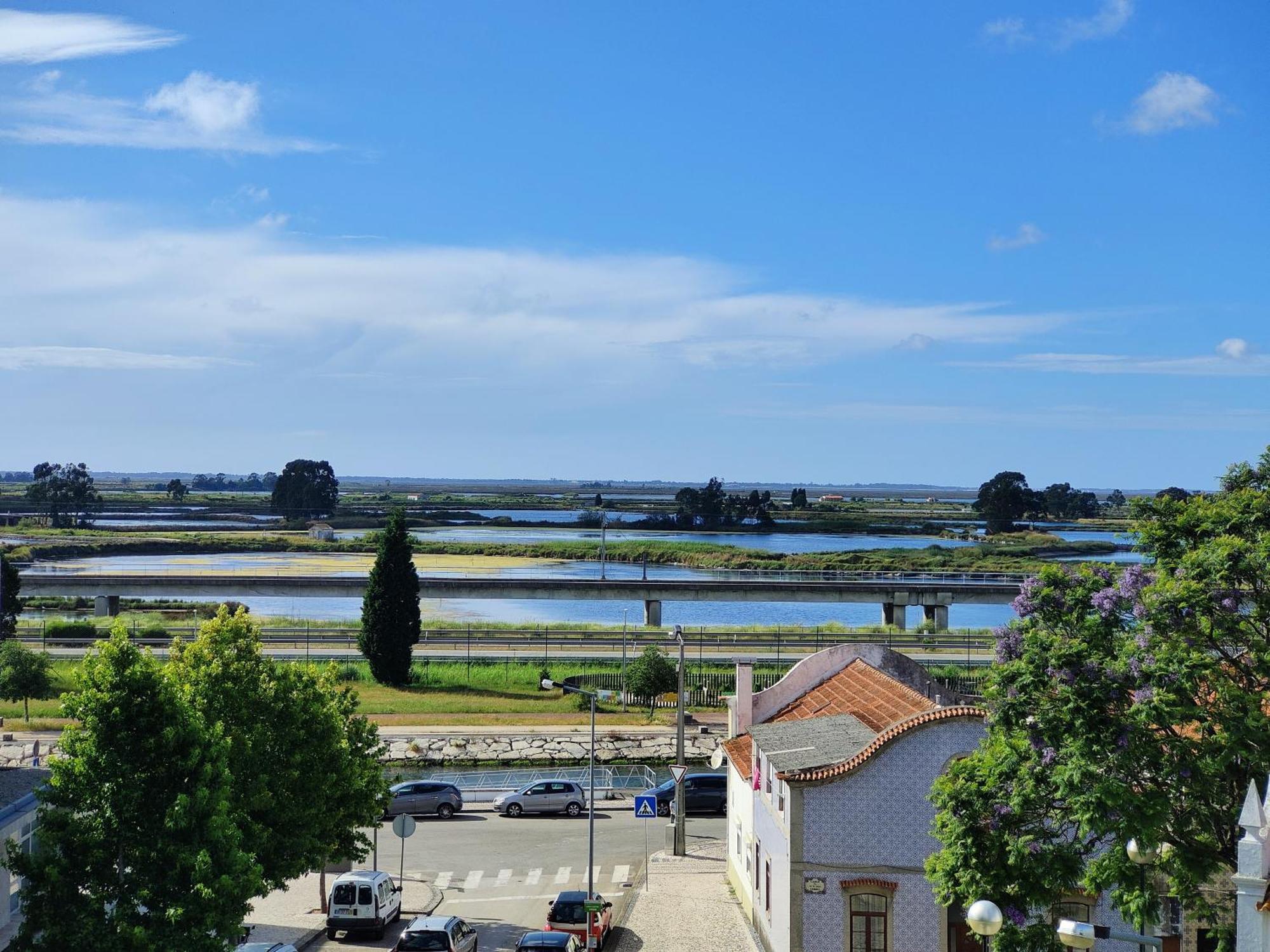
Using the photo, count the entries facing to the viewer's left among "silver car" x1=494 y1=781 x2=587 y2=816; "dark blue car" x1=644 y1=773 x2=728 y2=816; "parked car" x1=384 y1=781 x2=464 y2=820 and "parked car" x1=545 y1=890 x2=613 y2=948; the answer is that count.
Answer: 3

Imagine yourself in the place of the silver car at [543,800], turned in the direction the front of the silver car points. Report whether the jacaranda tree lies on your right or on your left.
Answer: on your left

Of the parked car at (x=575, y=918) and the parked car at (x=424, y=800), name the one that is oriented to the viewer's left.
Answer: the parked car at (x=424, y=800)

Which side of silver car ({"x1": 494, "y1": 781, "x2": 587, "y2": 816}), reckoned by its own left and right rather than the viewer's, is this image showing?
left

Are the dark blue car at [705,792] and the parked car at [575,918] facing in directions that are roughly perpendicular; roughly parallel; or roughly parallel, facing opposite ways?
roughly perpendicular

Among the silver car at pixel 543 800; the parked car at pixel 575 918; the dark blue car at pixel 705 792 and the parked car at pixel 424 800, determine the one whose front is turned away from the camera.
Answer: the parked car at pixel 575 918

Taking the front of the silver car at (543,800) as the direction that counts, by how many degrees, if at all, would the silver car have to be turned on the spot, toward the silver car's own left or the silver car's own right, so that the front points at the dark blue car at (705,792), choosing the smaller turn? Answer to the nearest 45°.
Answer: approximately 180°

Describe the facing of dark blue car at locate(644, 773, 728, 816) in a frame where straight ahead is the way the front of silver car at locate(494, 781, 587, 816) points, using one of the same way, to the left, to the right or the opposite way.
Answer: the same way

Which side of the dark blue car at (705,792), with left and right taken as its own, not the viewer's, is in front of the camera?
left

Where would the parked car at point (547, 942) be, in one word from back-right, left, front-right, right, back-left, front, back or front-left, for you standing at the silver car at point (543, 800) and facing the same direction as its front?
left

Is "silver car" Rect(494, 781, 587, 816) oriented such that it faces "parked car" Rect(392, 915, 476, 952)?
no

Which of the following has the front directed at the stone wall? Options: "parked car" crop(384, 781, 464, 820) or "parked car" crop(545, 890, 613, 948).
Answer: "parked car" crop(545, 890, 613, 948)

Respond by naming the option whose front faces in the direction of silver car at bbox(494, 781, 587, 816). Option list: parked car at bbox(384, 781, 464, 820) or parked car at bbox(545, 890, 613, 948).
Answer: parked car at bbox(545, 890, 613, 948)

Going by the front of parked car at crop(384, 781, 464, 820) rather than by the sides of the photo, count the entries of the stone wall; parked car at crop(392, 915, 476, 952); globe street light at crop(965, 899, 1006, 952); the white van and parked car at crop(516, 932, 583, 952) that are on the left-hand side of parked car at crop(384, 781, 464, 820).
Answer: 4

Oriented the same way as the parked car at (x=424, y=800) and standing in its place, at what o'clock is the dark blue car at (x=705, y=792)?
The dark blue car is roughly at 6 o'clock from the parked car.

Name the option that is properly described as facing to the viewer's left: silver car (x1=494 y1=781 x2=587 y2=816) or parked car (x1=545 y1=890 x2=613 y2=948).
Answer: the silver car

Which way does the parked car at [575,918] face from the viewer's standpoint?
away from the camera

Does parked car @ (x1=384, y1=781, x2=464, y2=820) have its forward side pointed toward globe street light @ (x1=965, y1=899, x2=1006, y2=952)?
no

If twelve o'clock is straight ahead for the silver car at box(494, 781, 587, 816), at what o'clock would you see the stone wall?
The stone wall is roughly at 3 o'clock from the silver car.

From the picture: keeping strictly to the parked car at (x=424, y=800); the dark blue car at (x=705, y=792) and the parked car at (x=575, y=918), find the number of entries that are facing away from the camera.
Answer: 1

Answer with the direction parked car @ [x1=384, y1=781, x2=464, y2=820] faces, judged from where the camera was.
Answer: facing to the left of the viewer

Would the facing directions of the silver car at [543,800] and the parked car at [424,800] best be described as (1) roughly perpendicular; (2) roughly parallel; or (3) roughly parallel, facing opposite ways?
roughly parallel
